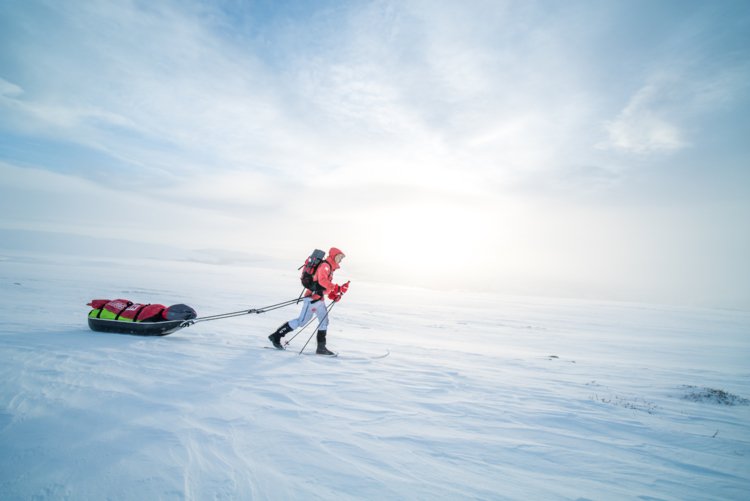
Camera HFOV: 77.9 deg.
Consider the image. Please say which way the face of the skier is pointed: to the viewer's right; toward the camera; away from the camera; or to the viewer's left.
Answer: to the viewer's right

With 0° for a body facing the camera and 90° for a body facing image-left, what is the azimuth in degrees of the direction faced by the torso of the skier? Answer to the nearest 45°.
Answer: approximately 270°
